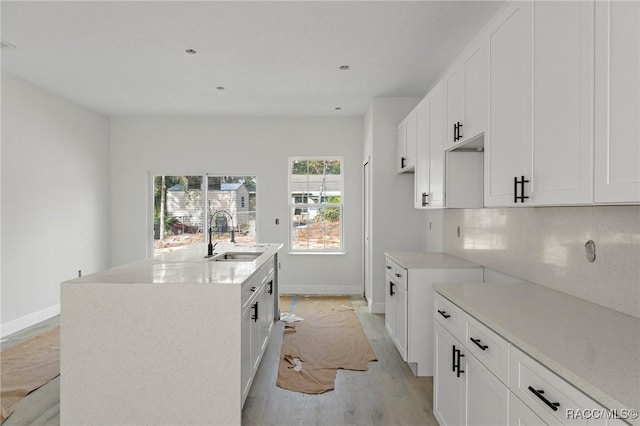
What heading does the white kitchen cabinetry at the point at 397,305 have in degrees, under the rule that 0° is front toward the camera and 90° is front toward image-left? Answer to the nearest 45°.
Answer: approximately 90°

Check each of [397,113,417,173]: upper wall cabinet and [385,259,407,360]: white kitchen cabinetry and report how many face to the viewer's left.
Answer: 2

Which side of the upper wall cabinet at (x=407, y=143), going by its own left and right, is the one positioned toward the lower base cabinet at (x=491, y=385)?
left

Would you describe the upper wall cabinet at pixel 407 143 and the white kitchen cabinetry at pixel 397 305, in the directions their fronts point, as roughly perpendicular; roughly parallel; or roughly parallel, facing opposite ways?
roughly parallel

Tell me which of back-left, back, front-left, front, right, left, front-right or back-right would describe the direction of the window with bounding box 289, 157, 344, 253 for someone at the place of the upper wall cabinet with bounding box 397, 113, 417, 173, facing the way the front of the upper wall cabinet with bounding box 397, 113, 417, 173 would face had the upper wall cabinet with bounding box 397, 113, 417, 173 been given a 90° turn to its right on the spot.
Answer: front-left

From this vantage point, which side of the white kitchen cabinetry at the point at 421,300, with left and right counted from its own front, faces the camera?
left

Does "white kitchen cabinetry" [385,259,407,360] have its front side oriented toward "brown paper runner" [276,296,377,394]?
yes

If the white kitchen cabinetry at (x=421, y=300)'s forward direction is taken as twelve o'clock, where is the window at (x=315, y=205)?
The window is roughly at 2 o'clock from the white kitchen cabinetry.

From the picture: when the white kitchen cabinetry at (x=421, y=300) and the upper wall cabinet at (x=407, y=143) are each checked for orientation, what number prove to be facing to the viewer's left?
2

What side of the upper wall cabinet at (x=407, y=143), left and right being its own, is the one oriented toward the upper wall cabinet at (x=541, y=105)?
left

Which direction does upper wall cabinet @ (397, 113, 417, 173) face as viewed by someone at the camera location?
facing to the left of the viewer

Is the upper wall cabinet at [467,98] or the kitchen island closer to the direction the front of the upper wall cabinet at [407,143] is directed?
the kitchen island

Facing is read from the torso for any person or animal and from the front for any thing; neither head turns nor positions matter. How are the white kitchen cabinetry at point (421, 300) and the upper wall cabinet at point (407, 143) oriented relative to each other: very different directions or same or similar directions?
same or similar directions
